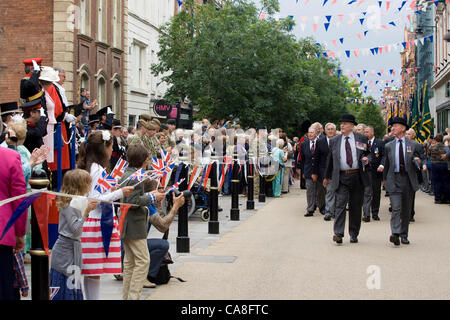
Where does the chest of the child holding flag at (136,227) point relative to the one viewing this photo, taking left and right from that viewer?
facing away from the viewer and to the right of the viewer

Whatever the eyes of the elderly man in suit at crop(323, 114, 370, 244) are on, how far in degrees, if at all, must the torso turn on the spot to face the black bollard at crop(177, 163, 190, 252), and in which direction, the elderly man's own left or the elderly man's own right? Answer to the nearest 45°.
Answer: approximately 45° to the elderly man's own right

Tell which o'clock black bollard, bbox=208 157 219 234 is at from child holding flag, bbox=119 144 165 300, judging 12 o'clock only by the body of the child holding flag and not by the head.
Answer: The black bollard is roughly at 11 o'clock from the child holding flag.

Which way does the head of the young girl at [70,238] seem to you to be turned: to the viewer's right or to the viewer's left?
to the viewer's right

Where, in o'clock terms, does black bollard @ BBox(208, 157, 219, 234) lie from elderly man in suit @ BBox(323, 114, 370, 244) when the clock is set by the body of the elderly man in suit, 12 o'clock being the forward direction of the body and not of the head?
The black bollard is roughly at 3 o'clock from the elderly man in suit.

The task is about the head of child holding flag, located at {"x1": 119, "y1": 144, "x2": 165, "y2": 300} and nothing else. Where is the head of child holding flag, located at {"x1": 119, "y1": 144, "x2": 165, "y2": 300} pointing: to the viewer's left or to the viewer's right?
to the viewer's right

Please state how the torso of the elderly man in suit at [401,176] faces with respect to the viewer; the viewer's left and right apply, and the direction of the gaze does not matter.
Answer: facing the viewer

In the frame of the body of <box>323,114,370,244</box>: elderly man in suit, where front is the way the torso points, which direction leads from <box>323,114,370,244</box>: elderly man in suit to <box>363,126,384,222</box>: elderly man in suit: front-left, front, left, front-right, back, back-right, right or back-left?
back

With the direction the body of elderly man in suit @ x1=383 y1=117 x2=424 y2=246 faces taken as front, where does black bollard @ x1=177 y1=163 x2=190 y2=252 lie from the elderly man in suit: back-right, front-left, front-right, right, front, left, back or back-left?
front-right

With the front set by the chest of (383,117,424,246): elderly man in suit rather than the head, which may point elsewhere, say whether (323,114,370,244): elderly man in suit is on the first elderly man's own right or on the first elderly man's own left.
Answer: on the first elderly man's own right

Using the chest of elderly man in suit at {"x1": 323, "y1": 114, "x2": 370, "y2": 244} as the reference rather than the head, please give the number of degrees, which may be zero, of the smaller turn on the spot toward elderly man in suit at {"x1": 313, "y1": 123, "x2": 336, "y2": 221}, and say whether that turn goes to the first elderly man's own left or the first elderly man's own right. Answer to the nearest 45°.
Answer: approximately 180°

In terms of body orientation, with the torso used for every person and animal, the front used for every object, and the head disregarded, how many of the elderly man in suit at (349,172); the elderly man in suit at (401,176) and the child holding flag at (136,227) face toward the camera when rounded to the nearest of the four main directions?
2
